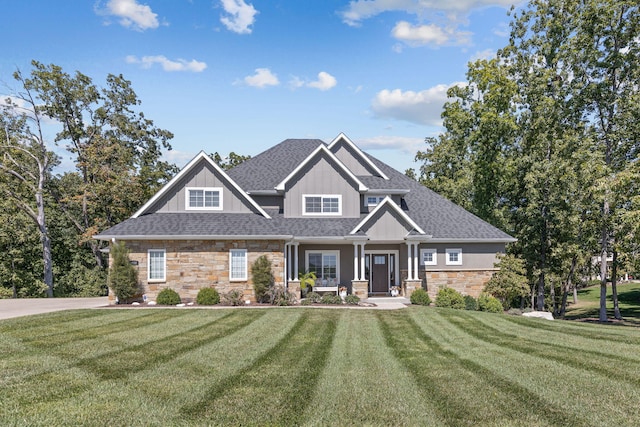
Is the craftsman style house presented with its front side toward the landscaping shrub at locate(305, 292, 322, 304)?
yes

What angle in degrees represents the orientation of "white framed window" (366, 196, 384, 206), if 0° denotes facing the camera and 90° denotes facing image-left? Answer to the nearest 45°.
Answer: approximately 0°
